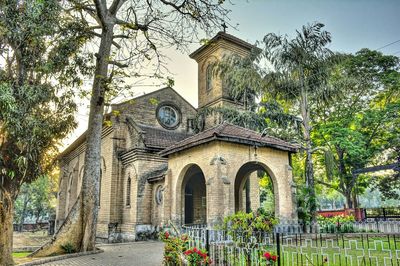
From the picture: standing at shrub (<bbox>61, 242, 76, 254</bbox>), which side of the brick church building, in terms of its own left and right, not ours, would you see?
right

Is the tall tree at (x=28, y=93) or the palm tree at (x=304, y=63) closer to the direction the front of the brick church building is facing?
the palm tree

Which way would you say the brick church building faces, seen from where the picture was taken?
facing the viewer and to the right of the viewer

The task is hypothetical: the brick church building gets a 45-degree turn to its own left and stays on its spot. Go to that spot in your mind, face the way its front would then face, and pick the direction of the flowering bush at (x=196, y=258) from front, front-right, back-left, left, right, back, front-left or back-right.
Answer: right

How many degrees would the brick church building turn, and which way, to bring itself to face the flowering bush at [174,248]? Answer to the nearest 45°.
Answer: approximately 45° to its right

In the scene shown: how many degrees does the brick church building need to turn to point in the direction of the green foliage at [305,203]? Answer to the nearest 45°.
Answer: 0° — it already faces it

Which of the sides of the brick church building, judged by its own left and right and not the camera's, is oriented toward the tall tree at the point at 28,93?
right

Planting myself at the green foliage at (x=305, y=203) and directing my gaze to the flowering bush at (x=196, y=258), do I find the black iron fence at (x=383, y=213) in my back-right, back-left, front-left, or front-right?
back-left
